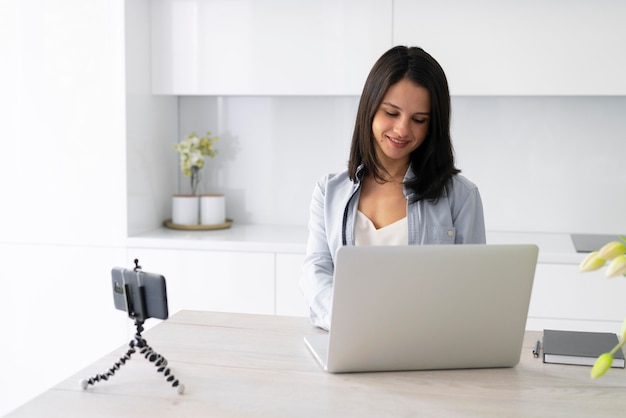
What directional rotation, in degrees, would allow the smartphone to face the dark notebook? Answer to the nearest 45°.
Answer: approximately 45° to its right

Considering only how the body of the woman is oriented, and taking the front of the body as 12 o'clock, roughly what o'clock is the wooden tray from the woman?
The wooden tray is roughly at 5 o'clock from the woman.

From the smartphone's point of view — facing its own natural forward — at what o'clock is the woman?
The woman is roughly at 12 o'clock from the smartphone.

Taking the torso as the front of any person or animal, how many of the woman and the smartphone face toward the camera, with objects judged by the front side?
1

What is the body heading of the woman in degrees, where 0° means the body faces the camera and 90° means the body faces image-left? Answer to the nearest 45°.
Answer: approximately 0°

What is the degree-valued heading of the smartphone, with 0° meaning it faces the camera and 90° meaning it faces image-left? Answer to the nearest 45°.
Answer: approximately 225°

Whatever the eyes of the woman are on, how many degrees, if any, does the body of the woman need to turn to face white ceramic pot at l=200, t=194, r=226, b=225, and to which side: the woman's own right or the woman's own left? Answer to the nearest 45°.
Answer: approximately 135° to the woman's own right

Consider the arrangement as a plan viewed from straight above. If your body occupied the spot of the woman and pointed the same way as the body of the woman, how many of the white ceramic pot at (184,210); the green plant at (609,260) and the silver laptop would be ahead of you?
2
